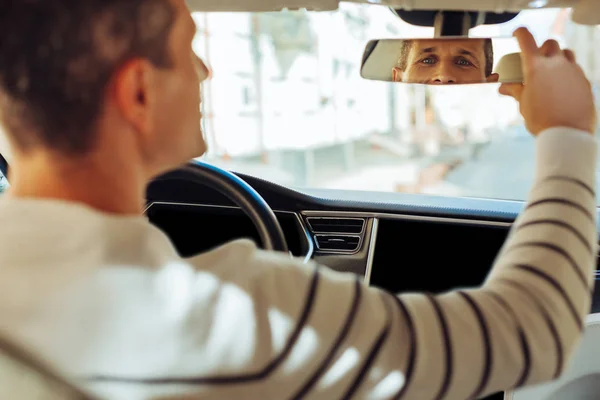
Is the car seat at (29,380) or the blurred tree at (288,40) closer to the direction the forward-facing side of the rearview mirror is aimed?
the car seat

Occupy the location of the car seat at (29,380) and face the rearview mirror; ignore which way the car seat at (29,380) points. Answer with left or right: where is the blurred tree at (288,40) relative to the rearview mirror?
left

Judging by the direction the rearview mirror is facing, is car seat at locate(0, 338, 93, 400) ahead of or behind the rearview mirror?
ahead

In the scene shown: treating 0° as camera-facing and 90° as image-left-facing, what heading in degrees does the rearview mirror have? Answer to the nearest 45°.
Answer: approximately 0°

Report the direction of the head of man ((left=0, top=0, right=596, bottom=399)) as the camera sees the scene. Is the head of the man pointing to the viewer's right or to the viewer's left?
to the viewer's right

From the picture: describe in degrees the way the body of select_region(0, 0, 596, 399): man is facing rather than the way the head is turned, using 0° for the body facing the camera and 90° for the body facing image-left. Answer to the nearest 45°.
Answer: approximately 225°

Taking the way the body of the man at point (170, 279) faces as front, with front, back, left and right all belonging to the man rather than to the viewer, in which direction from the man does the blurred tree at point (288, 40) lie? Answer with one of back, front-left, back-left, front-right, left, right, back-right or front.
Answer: front-left

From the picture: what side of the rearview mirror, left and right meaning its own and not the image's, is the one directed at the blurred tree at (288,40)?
back

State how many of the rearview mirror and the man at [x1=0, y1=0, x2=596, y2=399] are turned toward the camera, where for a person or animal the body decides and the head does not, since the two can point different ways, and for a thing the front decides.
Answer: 1
